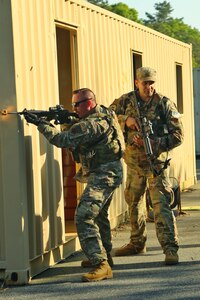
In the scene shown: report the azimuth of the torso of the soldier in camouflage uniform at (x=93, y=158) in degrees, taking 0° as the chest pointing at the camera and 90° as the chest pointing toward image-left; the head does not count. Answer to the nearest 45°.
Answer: approximately 90°

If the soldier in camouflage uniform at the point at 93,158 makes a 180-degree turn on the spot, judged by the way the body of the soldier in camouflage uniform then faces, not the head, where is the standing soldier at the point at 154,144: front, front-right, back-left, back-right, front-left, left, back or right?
front-left

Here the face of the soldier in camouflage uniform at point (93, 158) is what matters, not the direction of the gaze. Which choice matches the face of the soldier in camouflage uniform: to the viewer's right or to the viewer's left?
to the viewer's left
